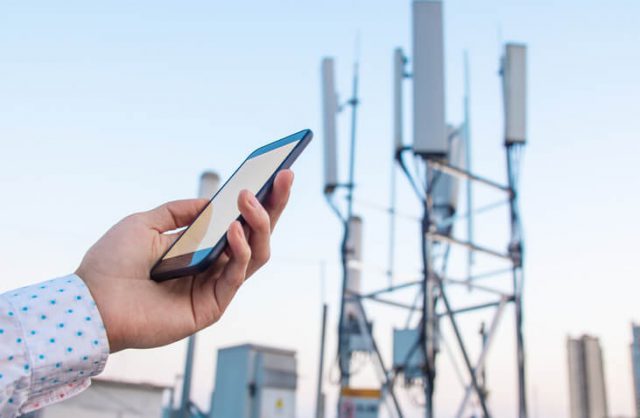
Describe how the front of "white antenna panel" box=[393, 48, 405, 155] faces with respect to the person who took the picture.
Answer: facing to the left of the viewer
